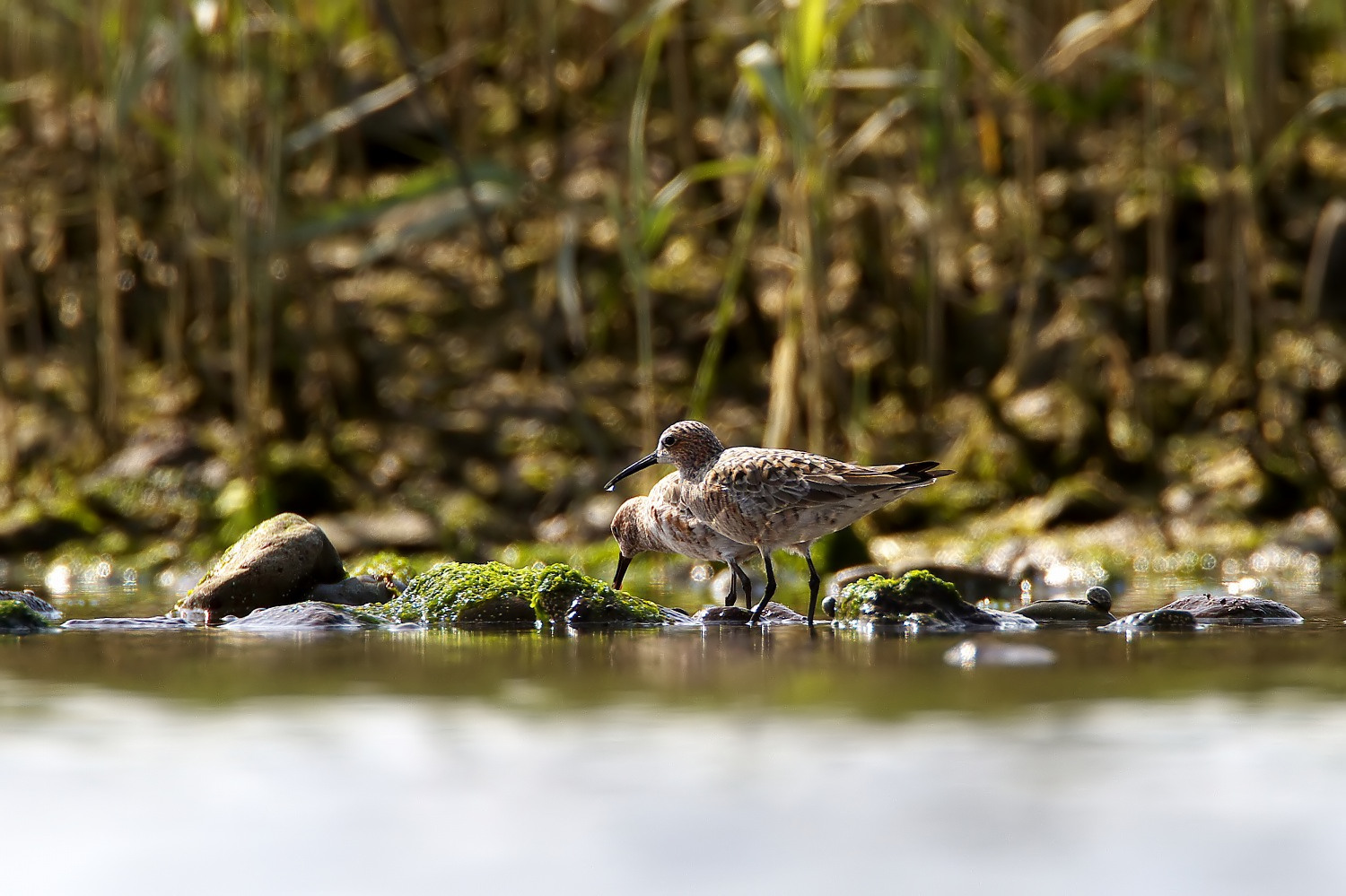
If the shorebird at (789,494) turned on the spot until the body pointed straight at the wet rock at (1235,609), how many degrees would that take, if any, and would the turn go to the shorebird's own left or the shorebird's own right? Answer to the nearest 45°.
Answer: approximately 180°

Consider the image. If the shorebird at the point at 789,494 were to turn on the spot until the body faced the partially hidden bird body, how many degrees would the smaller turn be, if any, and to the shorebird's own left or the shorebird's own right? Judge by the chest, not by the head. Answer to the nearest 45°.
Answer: approximately 45° to the shorebird's own right

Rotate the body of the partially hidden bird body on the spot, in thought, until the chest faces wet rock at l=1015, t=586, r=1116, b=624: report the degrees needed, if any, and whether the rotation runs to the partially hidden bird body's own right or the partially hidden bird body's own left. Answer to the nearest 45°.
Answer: approximately 180°

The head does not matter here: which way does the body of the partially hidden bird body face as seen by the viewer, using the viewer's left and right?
facing to the left of the viewer

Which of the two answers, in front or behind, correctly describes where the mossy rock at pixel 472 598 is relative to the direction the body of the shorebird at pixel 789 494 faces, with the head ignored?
in front

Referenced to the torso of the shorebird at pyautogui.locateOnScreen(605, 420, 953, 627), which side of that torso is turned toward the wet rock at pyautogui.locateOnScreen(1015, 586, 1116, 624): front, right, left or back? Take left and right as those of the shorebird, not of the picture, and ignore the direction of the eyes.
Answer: back

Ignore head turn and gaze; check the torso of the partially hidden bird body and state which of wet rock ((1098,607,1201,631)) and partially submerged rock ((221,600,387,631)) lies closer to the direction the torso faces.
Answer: the partially submerged rock

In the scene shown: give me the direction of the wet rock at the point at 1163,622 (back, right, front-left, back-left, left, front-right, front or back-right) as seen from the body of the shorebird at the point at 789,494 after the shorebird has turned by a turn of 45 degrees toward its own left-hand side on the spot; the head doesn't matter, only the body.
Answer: back-left

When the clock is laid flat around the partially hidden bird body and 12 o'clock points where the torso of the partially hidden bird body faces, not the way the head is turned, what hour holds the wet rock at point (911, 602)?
The wet rock is roughly at 7 o'clock from the partially hidden bird body.

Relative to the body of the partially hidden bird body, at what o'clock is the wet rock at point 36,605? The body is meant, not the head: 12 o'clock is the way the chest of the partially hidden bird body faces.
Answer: The wet rock is roughly at 12 o'clock from the partially hidden bird body.

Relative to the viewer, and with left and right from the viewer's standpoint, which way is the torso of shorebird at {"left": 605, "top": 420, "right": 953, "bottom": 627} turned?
facing to the left of the viewer

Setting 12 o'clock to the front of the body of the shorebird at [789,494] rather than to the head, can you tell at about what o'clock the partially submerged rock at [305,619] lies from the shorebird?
The partially submerged rock is roughly at 12 o'clock from the shorebird.

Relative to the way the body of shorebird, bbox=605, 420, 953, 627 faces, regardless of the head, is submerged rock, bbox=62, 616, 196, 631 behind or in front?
in front

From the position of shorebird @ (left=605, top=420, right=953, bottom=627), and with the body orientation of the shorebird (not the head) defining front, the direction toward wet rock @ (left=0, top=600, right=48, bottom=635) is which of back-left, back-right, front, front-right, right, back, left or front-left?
front

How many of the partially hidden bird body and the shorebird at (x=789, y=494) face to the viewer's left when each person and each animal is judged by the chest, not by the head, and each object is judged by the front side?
2
